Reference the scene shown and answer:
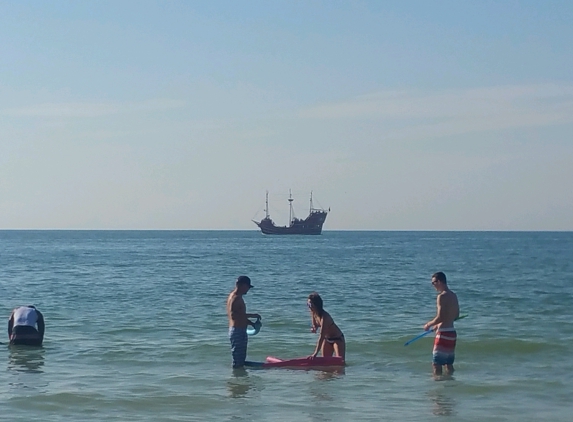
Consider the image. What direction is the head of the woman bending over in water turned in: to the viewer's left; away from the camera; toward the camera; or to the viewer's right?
to the viewer's left

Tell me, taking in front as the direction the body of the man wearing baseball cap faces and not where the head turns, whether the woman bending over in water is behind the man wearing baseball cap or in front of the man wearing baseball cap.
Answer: in front

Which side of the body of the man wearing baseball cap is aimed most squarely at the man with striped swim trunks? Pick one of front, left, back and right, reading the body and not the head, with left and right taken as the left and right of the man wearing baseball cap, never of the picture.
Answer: front

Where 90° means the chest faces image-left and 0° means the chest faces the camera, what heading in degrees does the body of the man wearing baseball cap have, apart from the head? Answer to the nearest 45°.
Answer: approximately 270°

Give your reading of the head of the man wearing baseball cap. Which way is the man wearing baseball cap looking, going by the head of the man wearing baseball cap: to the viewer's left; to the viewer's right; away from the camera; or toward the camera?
to the viewer's right

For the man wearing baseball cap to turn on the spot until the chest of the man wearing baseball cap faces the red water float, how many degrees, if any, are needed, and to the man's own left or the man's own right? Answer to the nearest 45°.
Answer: approximately 45° to the man's own left

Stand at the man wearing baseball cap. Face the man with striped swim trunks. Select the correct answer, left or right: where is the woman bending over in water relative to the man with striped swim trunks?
left
